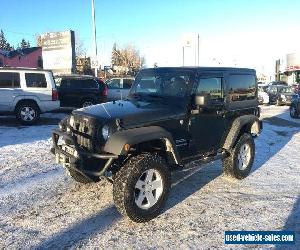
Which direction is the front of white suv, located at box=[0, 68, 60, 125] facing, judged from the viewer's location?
facing to the left of the viewer

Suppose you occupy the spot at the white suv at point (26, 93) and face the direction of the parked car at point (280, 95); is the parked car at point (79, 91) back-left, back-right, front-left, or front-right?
front-left

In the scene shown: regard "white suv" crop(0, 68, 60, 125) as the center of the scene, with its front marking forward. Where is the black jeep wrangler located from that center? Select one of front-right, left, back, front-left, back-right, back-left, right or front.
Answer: left

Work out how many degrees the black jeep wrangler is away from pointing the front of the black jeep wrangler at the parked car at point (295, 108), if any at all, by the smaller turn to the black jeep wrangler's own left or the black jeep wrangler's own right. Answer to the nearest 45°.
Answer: approximately 180°

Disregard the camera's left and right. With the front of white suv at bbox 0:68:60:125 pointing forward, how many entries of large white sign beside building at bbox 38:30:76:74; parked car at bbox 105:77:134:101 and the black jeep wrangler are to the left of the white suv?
1

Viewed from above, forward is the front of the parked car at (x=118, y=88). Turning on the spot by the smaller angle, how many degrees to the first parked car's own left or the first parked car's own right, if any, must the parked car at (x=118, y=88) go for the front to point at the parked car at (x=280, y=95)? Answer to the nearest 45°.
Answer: approximately 135° to the first parked car's own right

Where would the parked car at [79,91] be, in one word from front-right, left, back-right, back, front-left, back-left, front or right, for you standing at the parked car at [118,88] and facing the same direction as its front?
front-left

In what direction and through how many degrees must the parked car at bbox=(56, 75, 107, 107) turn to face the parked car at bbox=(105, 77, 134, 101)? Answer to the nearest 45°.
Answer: approximately 135° to its right

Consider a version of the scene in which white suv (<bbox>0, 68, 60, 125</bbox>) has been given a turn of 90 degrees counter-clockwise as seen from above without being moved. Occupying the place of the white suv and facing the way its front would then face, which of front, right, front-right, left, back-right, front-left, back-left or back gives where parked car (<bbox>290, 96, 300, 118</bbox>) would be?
left

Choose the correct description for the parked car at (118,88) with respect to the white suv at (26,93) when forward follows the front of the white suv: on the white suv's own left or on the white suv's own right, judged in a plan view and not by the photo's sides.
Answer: on the white suv's own right

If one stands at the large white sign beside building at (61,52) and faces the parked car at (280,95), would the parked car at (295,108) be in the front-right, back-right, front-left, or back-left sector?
front-right

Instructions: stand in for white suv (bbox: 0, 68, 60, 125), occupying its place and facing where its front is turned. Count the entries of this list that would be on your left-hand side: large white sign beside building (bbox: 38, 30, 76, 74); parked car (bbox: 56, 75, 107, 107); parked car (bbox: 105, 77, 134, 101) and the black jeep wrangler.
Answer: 1
